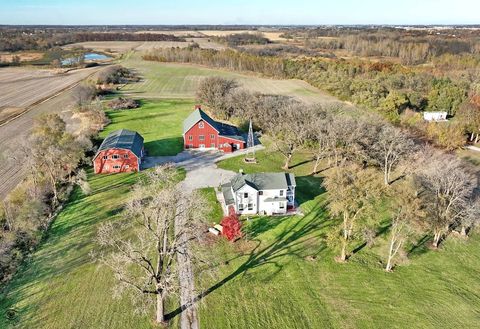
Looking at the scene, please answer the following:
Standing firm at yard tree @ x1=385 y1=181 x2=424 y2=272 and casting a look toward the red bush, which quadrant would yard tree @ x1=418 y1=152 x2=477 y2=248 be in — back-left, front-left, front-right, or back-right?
back-right

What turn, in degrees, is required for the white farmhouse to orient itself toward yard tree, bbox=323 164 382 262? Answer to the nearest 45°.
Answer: approximately 45° to its left

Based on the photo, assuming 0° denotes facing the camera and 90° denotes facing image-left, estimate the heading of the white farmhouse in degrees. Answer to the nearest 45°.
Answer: approximately 0°

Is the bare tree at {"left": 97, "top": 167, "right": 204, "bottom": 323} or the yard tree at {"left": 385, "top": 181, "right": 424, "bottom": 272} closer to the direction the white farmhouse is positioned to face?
the bare tree

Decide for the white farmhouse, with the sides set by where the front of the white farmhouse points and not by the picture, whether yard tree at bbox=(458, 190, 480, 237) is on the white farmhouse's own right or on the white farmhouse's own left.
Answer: on the white farmhouse's own left

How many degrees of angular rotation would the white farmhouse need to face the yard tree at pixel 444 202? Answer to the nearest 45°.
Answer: approximately 90° to its left

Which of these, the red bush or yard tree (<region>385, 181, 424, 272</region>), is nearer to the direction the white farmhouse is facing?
the red bush
